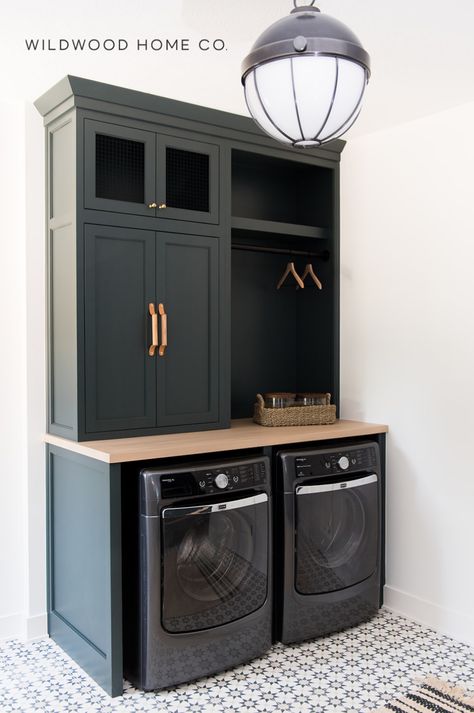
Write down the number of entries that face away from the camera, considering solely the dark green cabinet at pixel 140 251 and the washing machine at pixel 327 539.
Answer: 0

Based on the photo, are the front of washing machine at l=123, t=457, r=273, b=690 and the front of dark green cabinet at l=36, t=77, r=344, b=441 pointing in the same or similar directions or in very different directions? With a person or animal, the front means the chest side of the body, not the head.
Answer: same or similar directions

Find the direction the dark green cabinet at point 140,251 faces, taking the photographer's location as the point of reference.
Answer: facing the viewer and to the right of the viewer

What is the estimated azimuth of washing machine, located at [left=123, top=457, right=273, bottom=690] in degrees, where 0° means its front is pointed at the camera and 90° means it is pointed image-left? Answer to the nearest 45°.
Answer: approximately 315°

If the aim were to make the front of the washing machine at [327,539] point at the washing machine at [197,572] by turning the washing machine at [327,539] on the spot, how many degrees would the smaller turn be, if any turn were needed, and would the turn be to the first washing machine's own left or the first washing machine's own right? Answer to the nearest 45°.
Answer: approximately 90° to the first washing machine's own right

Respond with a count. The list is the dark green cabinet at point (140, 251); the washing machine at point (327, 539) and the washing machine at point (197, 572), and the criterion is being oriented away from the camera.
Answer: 0

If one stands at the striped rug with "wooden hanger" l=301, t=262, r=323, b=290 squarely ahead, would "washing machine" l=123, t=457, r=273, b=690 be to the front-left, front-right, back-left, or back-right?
front-left

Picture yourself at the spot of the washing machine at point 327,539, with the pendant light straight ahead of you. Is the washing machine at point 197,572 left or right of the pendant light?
right

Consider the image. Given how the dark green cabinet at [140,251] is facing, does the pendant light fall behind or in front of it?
in front

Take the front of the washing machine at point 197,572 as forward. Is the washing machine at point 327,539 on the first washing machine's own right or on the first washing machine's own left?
on the first washing machine's own left

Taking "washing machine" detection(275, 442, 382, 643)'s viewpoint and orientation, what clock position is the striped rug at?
The striped rug is roughly at 12 o'clock from the washing machine.
